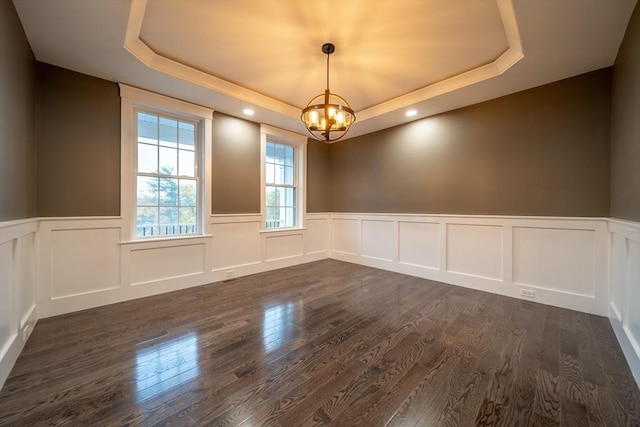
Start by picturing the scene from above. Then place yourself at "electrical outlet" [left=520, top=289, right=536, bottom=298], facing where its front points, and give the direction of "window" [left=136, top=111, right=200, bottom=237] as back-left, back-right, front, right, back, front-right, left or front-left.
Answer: front-right

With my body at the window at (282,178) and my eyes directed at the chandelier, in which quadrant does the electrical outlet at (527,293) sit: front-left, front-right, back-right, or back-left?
front-left

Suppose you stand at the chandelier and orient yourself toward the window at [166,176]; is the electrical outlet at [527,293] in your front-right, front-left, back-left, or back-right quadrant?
back-right

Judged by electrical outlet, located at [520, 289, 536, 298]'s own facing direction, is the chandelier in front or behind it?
in front

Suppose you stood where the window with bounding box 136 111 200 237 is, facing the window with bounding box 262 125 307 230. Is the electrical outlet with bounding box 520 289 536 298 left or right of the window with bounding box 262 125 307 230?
right

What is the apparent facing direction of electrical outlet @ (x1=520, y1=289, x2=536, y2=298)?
toward the camera

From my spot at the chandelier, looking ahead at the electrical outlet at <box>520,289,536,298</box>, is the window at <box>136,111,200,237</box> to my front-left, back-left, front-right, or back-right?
back-left

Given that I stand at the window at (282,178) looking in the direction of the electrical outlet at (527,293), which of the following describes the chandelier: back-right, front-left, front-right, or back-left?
front-right
